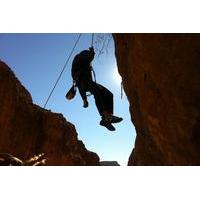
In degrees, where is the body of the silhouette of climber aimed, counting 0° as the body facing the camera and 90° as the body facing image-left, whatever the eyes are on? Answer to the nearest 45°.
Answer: approximately 270°
